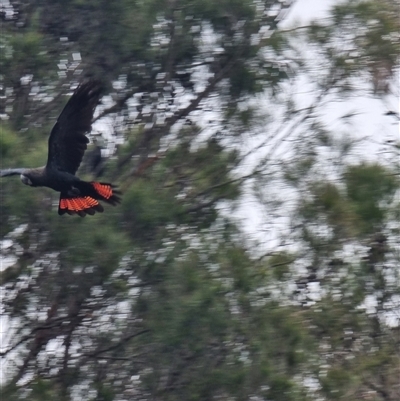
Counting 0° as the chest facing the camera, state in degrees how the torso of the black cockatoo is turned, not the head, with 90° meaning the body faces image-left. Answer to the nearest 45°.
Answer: approximately 90°
